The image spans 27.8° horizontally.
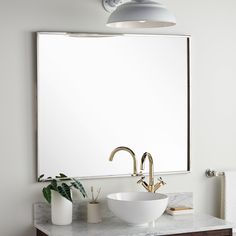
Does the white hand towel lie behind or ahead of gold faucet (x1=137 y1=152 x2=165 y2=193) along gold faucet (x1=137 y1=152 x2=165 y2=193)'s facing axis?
behind

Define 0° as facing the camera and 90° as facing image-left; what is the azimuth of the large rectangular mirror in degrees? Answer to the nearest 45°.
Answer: approximately 0°

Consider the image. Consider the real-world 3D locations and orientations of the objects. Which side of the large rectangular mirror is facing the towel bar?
left

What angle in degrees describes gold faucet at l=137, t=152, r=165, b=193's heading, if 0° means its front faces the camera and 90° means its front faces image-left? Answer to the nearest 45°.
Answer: approximately 45°
